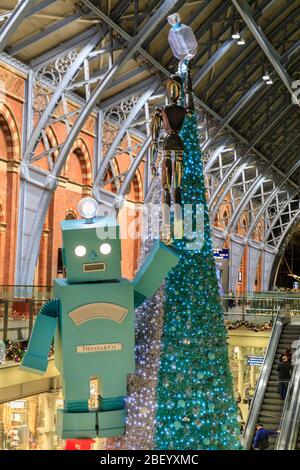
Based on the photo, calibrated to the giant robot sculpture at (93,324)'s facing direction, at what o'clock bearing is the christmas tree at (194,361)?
The christmas tree is roughly at 9 o'clock from the giant robot sculpture.

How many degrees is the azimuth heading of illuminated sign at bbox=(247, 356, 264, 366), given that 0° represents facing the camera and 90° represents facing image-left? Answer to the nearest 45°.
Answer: approximately 0°

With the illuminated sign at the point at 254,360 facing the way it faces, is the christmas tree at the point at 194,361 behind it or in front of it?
in front

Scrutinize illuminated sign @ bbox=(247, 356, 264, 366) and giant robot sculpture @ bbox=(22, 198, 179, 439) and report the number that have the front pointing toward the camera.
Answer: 2

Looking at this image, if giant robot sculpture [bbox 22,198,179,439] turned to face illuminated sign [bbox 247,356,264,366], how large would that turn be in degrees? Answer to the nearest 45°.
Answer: approximately 180°
